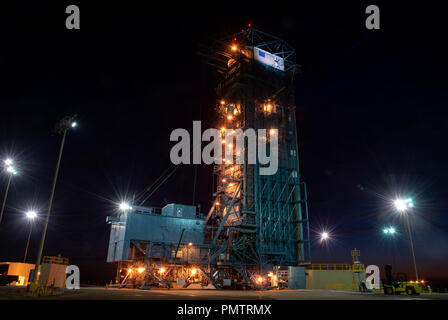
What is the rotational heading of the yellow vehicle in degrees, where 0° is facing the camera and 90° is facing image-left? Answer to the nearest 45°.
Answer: approximately 90°
